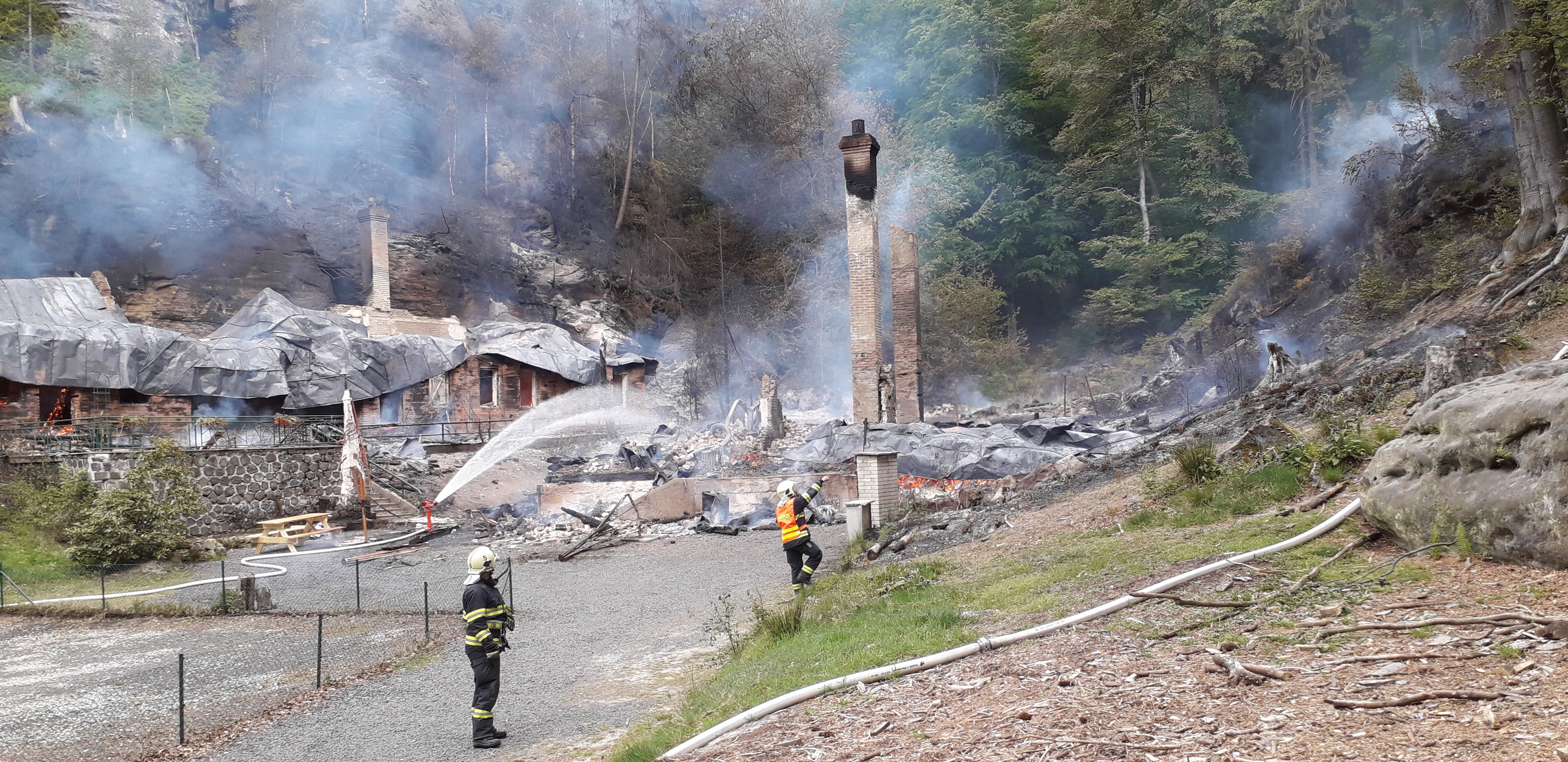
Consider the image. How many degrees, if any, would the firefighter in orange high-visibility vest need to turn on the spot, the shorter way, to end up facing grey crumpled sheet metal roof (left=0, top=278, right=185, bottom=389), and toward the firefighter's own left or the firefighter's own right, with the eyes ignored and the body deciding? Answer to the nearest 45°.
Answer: approximately 90° to the firefighter's own left

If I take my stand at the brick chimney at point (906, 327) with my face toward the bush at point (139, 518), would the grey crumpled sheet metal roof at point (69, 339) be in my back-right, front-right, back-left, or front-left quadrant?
front-right

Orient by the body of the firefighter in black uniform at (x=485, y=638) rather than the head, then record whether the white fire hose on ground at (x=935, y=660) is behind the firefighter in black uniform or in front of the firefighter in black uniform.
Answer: in front

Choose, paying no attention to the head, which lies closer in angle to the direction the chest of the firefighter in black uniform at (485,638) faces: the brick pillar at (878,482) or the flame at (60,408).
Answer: the brick pillar

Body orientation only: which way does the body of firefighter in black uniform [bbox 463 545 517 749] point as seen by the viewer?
to the viewer's right

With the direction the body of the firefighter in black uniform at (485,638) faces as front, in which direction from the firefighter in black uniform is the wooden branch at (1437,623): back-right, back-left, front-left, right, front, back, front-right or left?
front-right

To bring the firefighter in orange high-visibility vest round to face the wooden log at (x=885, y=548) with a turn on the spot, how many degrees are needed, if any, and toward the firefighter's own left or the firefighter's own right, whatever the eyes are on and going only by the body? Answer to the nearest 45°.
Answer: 0° — they already face it

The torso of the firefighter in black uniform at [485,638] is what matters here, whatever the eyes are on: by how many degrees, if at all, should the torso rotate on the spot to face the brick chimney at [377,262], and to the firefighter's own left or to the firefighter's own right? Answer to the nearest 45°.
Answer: approximately 90° to the firefighter's own left

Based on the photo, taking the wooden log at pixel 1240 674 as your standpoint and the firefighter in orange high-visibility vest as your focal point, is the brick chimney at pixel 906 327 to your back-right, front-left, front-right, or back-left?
front-right

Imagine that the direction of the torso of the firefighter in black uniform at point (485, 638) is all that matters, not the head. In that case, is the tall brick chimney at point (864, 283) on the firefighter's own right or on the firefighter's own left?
on the firefighter's own left

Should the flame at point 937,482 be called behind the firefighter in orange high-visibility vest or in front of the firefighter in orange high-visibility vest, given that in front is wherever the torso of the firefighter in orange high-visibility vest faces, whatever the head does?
in front

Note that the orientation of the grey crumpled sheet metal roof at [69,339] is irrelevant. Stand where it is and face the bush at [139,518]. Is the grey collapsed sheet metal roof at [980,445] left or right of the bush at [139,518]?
left

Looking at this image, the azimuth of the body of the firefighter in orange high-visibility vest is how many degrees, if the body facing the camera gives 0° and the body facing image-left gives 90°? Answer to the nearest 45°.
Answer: approximately 225°

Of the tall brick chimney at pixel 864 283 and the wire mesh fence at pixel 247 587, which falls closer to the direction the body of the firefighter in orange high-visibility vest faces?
the tall brick chimney

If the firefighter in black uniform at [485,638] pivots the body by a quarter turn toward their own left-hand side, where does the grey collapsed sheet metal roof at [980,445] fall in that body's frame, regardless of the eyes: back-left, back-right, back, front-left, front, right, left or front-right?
front-right

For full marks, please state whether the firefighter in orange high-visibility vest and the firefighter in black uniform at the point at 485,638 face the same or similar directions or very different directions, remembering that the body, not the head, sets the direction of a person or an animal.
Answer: same or similar directions
